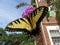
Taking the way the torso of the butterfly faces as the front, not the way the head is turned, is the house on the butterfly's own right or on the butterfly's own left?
on the butterfly's own right
